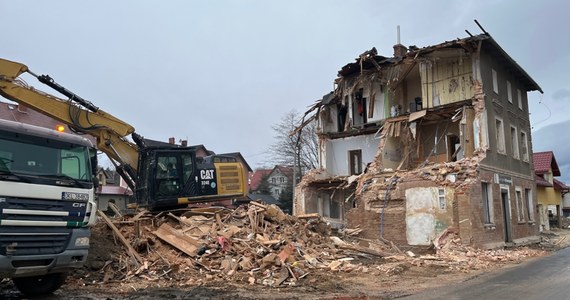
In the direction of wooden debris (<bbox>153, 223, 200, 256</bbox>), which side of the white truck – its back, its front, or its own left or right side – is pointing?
left

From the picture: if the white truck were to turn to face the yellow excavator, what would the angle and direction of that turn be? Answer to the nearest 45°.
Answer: approximately 90° to its left

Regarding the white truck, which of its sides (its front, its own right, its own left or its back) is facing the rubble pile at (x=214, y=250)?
left

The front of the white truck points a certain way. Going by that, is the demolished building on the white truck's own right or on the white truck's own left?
on the white truck's own left

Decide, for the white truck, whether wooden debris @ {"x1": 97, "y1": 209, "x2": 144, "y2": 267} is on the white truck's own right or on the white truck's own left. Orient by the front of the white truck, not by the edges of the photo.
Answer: on the white truck's own left

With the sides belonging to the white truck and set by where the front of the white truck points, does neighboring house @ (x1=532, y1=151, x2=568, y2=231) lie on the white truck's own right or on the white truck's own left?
on the white truck's own left

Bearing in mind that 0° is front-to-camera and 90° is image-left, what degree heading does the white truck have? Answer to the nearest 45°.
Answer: approximately 315°
